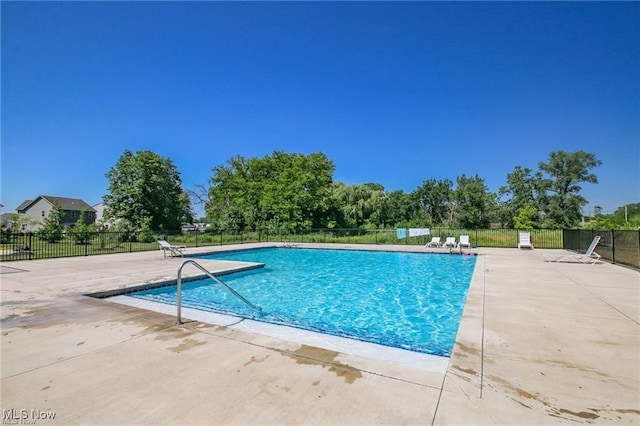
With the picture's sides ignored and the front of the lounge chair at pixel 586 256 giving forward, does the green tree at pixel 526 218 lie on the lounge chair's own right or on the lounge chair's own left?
on the lounge chair's own right

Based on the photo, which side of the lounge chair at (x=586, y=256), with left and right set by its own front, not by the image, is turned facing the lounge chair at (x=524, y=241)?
right

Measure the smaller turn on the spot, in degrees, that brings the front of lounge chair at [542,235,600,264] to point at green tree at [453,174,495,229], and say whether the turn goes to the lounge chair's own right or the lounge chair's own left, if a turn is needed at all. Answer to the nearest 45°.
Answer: approximately 90° to the lounge chair's own right

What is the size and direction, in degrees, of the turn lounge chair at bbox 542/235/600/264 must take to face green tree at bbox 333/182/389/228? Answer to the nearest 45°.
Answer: approximately 45° to its right

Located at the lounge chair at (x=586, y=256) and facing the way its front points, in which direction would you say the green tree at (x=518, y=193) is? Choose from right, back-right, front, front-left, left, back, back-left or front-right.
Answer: right

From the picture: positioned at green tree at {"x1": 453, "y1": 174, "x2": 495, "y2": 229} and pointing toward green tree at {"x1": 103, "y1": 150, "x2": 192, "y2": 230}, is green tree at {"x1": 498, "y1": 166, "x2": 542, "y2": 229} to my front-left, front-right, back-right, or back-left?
back-left

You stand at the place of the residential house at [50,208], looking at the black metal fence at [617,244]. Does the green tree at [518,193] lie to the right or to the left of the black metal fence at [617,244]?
left

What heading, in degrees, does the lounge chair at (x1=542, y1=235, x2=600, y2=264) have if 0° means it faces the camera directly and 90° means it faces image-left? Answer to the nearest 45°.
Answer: approximately 90°

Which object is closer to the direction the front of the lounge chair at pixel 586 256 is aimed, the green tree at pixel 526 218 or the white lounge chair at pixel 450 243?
the white lounge chair

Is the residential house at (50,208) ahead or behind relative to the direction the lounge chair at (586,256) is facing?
ahead

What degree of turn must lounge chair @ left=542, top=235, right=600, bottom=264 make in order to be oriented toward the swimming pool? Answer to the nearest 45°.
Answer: approximately 45° to its left
